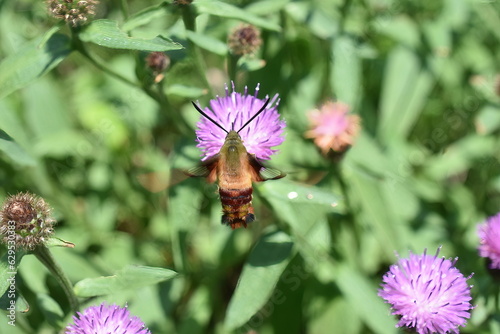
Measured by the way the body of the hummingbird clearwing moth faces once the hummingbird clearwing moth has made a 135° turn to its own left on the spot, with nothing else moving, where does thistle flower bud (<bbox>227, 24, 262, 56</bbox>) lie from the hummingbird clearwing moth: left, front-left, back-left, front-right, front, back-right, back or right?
back-right

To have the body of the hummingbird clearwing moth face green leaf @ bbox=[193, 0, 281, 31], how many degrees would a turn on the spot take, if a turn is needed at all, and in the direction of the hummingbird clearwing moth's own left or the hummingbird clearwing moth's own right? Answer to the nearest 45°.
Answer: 0° — it already faces it

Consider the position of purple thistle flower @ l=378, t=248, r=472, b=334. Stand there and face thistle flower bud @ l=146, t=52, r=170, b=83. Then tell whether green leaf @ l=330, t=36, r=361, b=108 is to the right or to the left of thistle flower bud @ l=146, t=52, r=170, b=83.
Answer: right

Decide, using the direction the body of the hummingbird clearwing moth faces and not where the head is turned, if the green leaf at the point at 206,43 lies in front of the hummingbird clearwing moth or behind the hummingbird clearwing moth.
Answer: in front

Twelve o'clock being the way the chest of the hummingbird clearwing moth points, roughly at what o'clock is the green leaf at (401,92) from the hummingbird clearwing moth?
The green leaf is roughly at 1 o'clock from the hummingbird clearwing moth.

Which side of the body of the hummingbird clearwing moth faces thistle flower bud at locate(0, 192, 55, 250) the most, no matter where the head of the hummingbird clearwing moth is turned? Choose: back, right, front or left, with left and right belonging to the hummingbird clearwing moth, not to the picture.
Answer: left

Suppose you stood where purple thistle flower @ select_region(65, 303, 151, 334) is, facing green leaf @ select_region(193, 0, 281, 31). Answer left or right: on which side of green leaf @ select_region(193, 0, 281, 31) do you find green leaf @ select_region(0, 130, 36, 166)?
left

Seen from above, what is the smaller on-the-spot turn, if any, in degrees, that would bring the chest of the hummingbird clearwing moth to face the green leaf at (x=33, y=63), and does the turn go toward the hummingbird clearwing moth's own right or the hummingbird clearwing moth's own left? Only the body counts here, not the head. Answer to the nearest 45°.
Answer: approximately 45° to the hummingbird clearwing moth's own left

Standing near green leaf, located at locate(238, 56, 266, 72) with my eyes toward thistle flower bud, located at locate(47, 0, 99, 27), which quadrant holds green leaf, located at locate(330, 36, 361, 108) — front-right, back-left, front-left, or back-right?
back-right

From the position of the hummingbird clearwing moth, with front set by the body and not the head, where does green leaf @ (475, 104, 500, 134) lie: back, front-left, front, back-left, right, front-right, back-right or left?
front-right

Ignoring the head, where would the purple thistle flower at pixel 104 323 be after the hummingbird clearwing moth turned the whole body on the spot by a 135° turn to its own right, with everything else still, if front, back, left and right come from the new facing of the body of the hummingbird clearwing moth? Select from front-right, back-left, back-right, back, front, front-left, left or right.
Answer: right

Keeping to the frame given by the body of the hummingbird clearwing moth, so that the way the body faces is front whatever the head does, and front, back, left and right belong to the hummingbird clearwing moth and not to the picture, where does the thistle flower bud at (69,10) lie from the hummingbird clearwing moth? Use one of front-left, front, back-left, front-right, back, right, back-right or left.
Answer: front-left

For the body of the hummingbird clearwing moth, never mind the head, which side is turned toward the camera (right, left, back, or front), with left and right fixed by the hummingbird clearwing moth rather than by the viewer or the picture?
back

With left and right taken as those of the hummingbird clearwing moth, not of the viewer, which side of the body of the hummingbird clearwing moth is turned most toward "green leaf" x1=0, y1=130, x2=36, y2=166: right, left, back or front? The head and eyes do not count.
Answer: left

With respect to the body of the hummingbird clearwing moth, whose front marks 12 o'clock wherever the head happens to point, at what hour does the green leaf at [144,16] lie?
The green leaf is roughly at 11 o'clock from the hummingbird clearwing moth.
